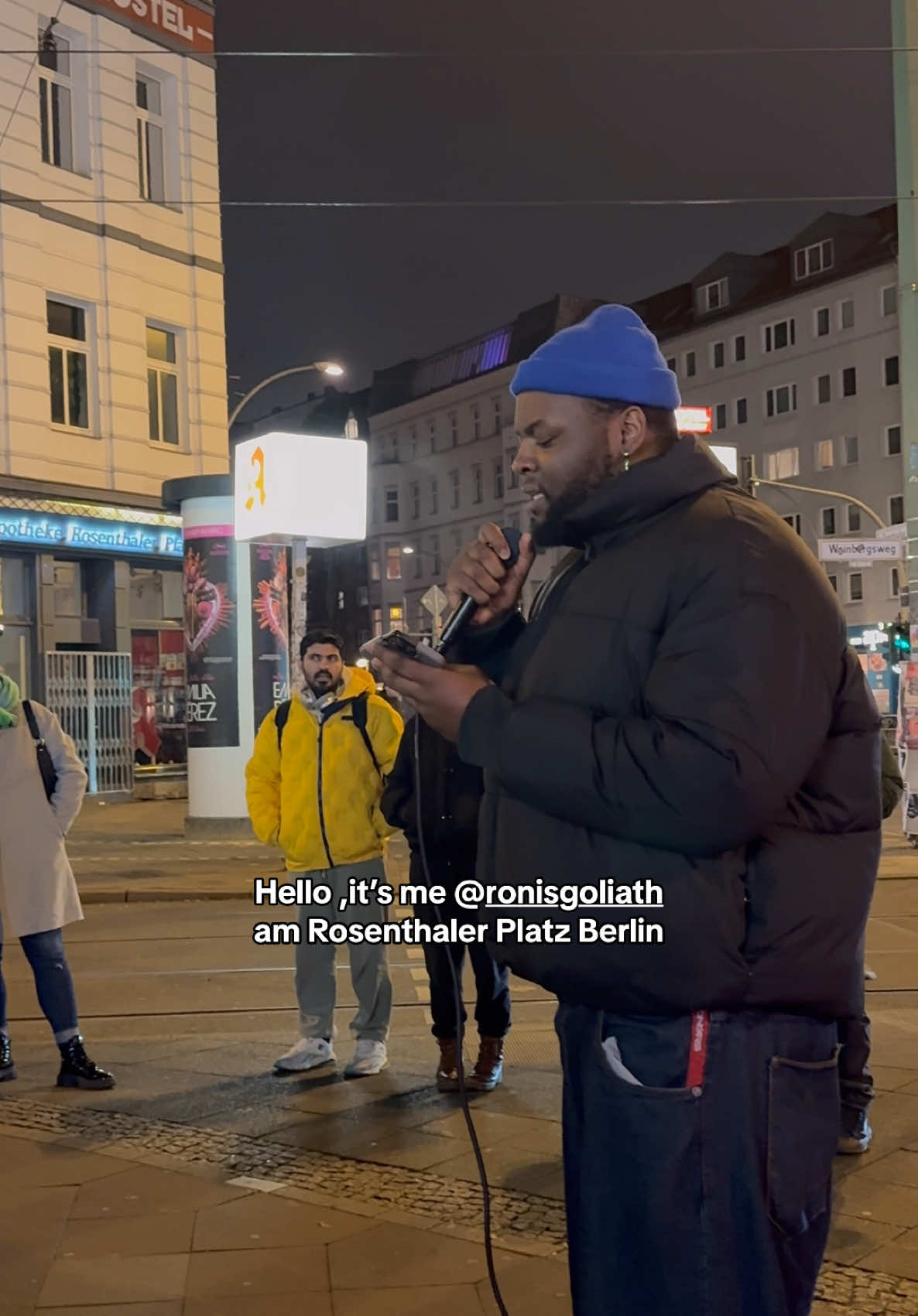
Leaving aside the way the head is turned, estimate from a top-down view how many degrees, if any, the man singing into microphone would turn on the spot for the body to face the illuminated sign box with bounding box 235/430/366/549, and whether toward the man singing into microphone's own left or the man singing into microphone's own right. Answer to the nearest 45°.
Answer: approximately 90° to the man singing into microphone's own right

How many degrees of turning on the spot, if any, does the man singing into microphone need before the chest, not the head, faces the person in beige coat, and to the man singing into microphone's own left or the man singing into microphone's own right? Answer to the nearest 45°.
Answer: approximately 45° to the man singing into microphone's own right

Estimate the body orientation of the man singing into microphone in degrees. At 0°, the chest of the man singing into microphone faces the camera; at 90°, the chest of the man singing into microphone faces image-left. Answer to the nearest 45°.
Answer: approximately 90°

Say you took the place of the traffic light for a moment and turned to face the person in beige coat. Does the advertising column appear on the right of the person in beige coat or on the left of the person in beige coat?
right

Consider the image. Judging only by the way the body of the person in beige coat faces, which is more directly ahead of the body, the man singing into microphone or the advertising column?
the man singing into microphone

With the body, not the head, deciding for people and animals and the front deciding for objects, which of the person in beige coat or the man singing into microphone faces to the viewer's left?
the man singing into microphone

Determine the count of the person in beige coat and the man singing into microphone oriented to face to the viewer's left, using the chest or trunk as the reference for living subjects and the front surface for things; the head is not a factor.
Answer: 1

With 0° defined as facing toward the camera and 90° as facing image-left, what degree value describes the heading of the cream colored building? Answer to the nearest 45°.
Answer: approximately 315°
